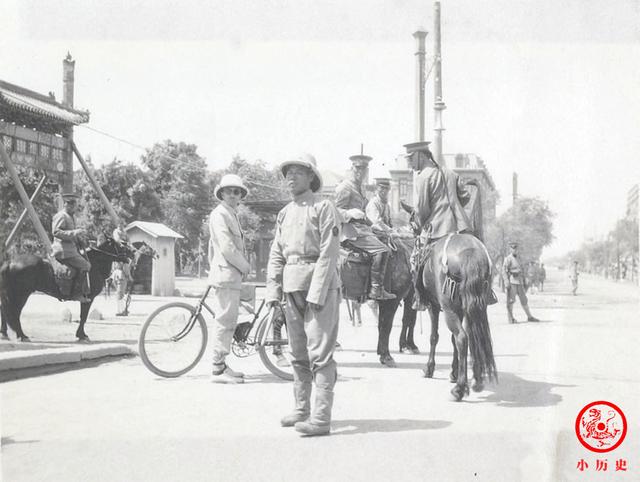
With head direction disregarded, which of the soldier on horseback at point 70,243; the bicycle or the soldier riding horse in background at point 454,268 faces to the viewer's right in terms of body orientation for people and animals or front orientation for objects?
the soldier on horseback

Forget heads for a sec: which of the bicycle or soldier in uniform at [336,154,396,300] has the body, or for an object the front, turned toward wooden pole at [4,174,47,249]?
the bicycle

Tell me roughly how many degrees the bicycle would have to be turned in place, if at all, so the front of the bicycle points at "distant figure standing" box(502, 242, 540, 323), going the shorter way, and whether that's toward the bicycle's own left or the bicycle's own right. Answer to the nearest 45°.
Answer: approximately 135° to the bicycle's own right

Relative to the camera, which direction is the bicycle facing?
to the viewer's left

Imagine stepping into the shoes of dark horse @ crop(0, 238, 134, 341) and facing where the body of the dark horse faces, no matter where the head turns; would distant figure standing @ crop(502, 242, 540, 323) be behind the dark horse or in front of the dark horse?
in front

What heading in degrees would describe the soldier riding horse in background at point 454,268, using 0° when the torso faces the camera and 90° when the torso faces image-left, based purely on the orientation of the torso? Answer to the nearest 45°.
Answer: approximately 135°

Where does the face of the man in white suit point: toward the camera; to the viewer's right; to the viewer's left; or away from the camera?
toward the camera

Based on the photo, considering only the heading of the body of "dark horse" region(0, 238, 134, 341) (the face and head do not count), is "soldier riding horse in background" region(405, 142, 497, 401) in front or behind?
in front

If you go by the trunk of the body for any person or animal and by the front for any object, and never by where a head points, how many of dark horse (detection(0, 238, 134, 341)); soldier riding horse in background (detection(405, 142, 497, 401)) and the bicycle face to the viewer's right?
1

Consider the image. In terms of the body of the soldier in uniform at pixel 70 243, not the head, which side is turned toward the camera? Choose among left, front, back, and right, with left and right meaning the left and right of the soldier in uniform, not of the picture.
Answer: right

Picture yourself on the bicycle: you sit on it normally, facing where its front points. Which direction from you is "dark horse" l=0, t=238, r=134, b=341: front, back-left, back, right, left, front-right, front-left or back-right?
front-right

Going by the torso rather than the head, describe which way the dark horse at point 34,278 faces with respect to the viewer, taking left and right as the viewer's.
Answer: facing to the right of the viewer

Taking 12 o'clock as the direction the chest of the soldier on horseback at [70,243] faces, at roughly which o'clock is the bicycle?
The bicycle is roughly at 2 o'clock from the soldier on horseback.

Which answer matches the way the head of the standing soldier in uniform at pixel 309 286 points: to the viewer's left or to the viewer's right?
to the viewer's left

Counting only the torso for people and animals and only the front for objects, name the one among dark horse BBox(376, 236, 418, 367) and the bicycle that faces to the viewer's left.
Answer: the bicycle
